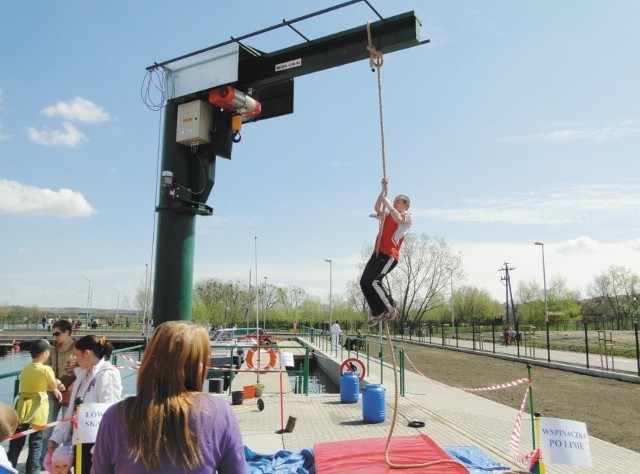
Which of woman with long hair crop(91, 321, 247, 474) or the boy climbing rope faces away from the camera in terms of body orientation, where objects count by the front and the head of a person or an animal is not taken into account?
the woman with long hair

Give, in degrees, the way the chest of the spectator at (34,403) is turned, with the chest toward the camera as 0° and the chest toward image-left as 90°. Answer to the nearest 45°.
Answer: approximately 225°

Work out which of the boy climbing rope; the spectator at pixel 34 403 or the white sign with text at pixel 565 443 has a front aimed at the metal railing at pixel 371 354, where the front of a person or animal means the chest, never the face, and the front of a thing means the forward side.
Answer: the spectator

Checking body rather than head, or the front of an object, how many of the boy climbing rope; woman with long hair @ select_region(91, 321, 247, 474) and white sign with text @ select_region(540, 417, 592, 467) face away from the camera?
1

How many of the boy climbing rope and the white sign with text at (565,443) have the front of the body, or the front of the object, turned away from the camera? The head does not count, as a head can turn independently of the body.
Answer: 0

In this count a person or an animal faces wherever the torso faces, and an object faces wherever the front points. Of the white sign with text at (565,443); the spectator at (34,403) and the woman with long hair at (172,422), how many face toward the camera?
1

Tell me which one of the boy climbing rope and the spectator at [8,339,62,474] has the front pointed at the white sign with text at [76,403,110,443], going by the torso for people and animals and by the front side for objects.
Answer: the boy climbing rope

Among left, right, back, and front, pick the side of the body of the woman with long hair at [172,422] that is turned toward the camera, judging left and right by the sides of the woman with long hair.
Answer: back

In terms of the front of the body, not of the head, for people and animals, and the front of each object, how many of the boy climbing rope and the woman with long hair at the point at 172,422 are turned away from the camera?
1

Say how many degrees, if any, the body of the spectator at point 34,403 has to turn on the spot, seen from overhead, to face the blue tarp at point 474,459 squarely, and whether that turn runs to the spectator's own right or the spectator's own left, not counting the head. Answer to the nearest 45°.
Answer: approximately 45° to the spectator's own right

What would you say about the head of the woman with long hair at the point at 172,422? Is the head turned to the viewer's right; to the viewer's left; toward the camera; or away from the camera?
away from the camera

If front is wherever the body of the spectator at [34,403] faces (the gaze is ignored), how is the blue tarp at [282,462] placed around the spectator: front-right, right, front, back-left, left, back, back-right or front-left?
front-right
